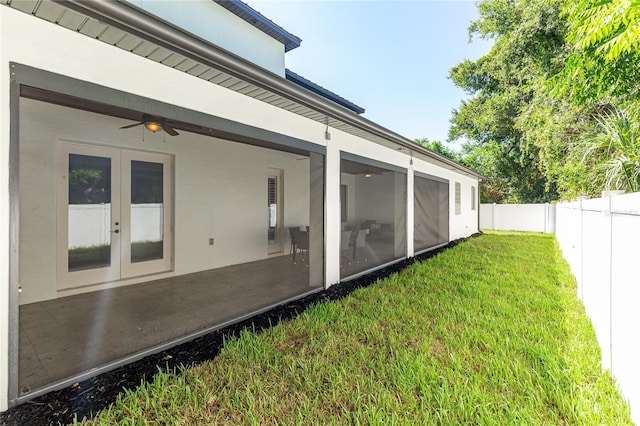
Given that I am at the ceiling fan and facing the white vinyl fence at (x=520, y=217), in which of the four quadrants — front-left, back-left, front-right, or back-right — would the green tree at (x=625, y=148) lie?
front-right

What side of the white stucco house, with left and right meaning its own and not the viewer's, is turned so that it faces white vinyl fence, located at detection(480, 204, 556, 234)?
left

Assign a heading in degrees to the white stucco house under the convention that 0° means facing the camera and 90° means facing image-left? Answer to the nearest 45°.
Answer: approximately 135°
